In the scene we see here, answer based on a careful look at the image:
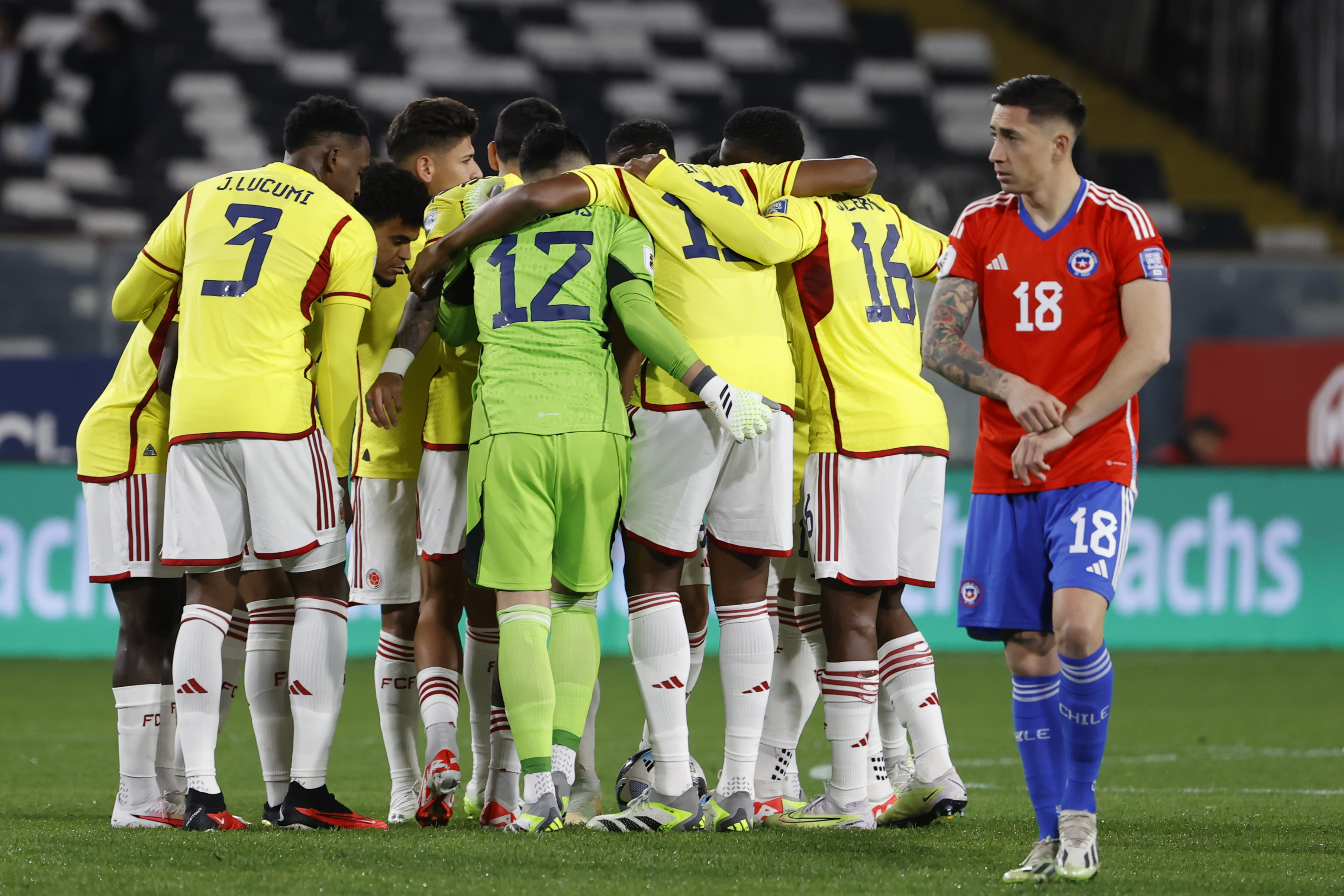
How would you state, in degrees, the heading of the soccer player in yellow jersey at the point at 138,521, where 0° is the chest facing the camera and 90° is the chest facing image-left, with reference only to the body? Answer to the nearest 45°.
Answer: approximately 270°

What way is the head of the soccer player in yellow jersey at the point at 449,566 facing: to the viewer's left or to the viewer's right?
to the viewer's right

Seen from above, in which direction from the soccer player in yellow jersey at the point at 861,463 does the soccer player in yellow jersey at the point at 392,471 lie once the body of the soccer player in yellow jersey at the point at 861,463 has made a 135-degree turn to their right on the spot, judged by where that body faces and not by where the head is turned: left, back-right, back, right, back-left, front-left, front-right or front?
back

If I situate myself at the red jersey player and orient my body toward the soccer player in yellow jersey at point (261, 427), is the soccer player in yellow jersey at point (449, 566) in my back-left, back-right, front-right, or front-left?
front-right

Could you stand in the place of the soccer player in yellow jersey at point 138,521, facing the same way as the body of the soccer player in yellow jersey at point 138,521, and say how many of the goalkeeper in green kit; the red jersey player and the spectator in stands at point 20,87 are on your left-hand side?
1

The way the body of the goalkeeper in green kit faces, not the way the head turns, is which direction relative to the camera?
away from the camera

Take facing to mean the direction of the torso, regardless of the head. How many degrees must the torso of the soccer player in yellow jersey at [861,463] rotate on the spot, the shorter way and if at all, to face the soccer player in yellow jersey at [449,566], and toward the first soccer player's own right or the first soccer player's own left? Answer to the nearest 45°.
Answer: approximately 45° to the first soccer player's own left

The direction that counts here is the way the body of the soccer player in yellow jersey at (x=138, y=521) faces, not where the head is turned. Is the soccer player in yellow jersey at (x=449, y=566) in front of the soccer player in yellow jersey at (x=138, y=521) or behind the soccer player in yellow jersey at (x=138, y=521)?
in front

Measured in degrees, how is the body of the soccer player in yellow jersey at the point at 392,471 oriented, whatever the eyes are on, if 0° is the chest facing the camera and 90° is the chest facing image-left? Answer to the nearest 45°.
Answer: approximately 315°

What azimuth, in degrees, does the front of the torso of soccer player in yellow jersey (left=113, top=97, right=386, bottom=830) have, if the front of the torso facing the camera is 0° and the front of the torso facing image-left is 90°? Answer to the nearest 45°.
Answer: approximately 225°

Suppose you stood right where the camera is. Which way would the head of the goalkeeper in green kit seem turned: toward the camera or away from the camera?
away from the camera

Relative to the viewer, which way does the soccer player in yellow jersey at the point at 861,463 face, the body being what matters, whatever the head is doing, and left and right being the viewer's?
facing away from the viewer and to the left of the viewer

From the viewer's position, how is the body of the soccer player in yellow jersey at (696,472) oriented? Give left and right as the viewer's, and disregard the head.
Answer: facing away from the viewer

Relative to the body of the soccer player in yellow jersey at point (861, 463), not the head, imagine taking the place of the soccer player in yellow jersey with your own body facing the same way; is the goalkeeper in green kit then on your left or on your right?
on your left
